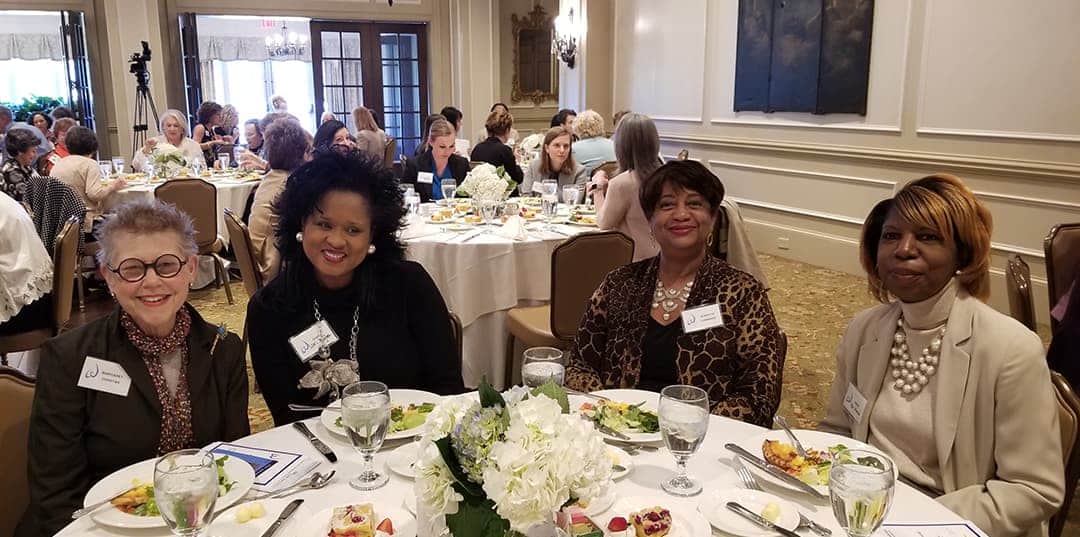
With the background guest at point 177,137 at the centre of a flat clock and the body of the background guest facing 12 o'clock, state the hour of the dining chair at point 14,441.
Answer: The dining chair is roughly at 12 o'clock from the background guest.

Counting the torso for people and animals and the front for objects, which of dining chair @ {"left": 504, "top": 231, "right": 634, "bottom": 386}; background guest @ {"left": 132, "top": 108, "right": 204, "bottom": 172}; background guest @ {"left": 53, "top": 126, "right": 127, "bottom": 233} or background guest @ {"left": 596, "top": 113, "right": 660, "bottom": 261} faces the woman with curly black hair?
background guest @ {"left": 132, "top": 108, "right": 204, "bottom": 172}

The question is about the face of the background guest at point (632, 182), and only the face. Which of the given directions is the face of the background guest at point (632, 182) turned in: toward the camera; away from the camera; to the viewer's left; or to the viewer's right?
away from the camera

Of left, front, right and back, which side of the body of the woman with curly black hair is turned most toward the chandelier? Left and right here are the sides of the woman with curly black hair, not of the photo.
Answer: back

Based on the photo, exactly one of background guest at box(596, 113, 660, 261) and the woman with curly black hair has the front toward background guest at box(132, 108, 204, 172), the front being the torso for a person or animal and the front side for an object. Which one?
background guest at box(596, 113, 660, 261)

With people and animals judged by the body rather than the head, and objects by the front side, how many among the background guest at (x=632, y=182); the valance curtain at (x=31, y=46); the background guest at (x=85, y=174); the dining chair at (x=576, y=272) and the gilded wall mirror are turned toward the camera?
2

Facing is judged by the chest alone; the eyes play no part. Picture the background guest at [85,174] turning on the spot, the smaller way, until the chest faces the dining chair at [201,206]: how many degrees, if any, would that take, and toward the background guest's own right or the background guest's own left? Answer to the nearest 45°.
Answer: approximately 90° to the background guest's own right

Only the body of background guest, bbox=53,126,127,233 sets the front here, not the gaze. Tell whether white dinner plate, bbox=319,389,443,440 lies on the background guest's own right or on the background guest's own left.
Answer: on the background guest's own right

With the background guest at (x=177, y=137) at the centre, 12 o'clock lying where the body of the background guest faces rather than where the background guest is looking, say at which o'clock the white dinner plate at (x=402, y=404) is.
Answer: The white dinner plate is roughly at 12 o'clock from the background guest.

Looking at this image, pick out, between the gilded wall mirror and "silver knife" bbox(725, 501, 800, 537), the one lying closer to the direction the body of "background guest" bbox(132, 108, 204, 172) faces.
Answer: the silver knife

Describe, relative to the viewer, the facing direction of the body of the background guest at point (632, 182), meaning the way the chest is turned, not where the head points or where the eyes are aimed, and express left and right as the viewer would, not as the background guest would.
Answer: facing away from the viewer and to the left of the viewer
